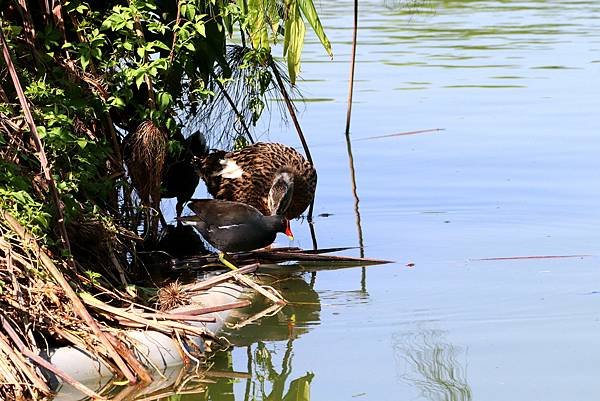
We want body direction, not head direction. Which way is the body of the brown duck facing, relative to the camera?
to the viewer's right

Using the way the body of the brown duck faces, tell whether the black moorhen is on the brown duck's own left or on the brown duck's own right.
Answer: on the brown duck's own right

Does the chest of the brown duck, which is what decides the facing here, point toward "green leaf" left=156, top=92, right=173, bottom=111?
no

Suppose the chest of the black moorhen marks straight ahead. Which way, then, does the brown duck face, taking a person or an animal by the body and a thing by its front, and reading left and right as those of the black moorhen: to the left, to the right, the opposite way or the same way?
the same way

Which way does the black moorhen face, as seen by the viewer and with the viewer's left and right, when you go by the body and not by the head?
facing to the right of the viewer

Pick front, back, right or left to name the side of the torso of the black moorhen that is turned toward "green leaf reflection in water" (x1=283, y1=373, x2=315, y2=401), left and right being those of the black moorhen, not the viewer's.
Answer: right

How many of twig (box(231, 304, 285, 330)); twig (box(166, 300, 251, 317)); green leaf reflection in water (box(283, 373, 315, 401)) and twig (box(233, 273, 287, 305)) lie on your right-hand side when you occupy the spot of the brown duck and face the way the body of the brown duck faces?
4
